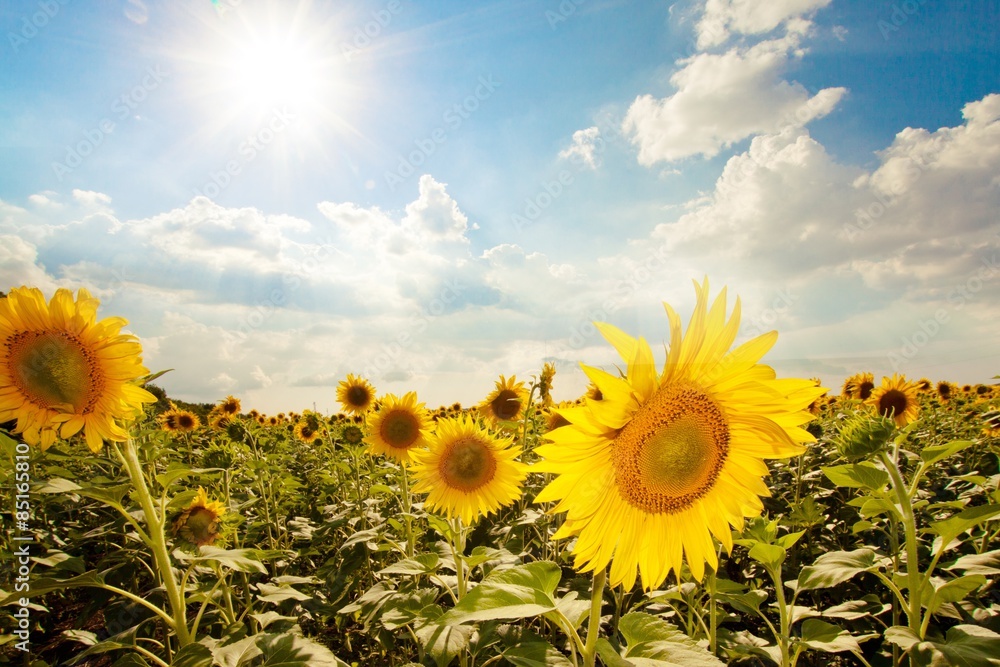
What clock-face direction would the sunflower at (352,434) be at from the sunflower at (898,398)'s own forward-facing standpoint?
the sunflower at (352,434) is roughly at 2 o'clock from the sunflower at (898,398).

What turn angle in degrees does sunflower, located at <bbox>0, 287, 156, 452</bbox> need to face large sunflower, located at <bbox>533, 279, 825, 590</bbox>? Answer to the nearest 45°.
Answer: approximately 45° to its left

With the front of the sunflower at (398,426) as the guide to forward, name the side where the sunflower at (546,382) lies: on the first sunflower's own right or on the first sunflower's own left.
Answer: on the first sunflower's own left

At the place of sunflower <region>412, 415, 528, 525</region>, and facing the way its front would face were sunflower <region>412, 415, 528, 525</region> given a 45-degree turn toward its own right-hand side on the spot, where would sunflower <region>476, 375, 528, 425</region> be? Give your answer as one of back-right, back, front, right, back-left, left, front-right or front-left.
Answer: back-right

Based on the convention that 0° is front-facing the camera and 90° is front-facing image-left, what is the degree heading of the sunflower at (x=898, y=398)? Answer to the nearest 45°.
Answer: approximately 0°

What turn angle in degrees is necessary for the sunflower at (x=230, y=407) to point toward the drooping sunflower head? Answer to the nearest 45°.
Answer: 0° — it already faces it
